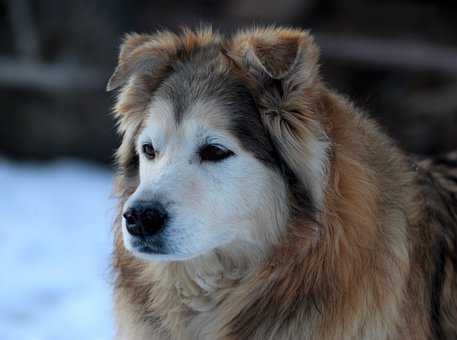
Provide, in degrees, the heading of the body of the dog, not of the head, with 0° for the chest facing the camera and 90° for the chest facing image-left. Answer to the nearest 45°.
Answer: approximately 45°
